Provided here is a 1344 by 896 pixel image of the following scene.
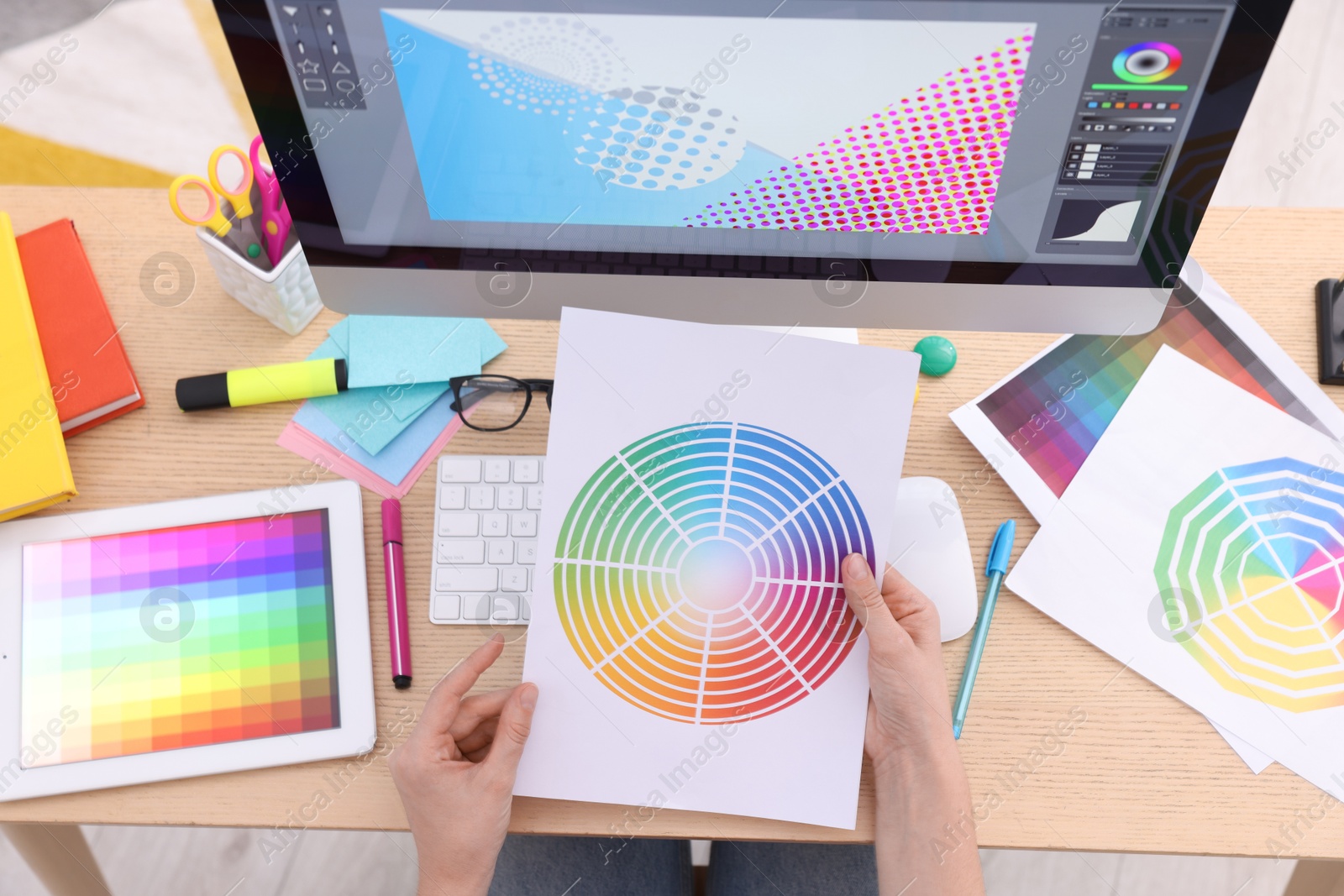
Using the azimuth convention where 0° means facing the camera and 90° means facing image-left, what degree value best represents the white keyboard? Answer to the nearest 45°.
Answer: approximately 0°

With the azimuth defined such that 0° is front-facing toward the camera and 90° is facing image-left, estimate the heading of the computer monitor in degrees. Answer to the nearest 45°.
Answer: approximately 0°

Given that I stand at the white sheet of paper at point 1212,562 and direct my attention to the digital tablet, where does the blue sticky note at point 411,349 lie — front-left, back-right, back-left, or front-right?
front-right

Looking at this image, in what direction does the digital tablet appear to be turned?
toward the camera

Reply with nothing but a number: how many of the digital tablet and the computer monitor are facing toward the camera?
2
